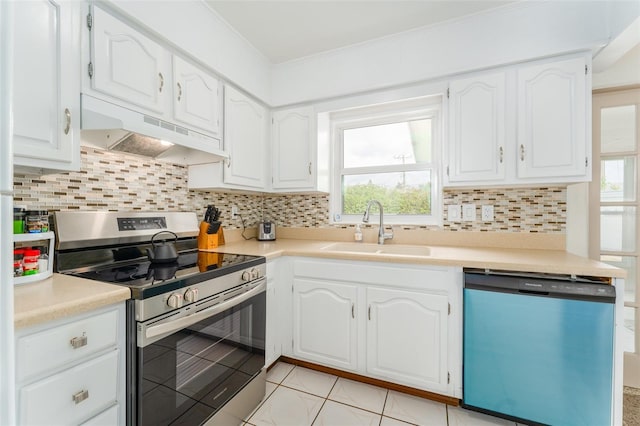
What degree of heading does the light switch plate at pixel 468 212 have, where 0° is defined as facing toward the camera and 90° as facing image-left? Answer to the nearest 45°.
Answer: approximately 0°

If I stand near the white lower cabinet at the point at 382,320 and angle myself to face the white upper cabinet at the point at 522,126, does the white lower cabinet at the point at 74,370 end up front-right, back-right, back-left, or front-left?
back-right

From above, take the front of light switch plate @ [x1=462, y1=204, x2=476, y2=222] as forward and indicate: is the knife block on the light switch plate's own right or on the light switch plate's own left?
on the light switch plate's own right

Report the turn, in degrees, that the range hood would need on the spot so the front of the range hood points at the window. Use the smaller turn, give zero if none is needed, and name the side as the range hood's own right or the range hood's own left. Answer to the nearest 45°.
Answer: approximately 45° to the range hood's own left

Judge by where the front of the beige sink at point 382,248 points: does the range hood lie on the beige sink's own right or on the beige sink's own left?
on the beige sink's own right

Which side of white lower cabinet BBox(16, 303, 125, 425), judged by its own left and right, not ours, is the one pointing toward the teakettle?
left
